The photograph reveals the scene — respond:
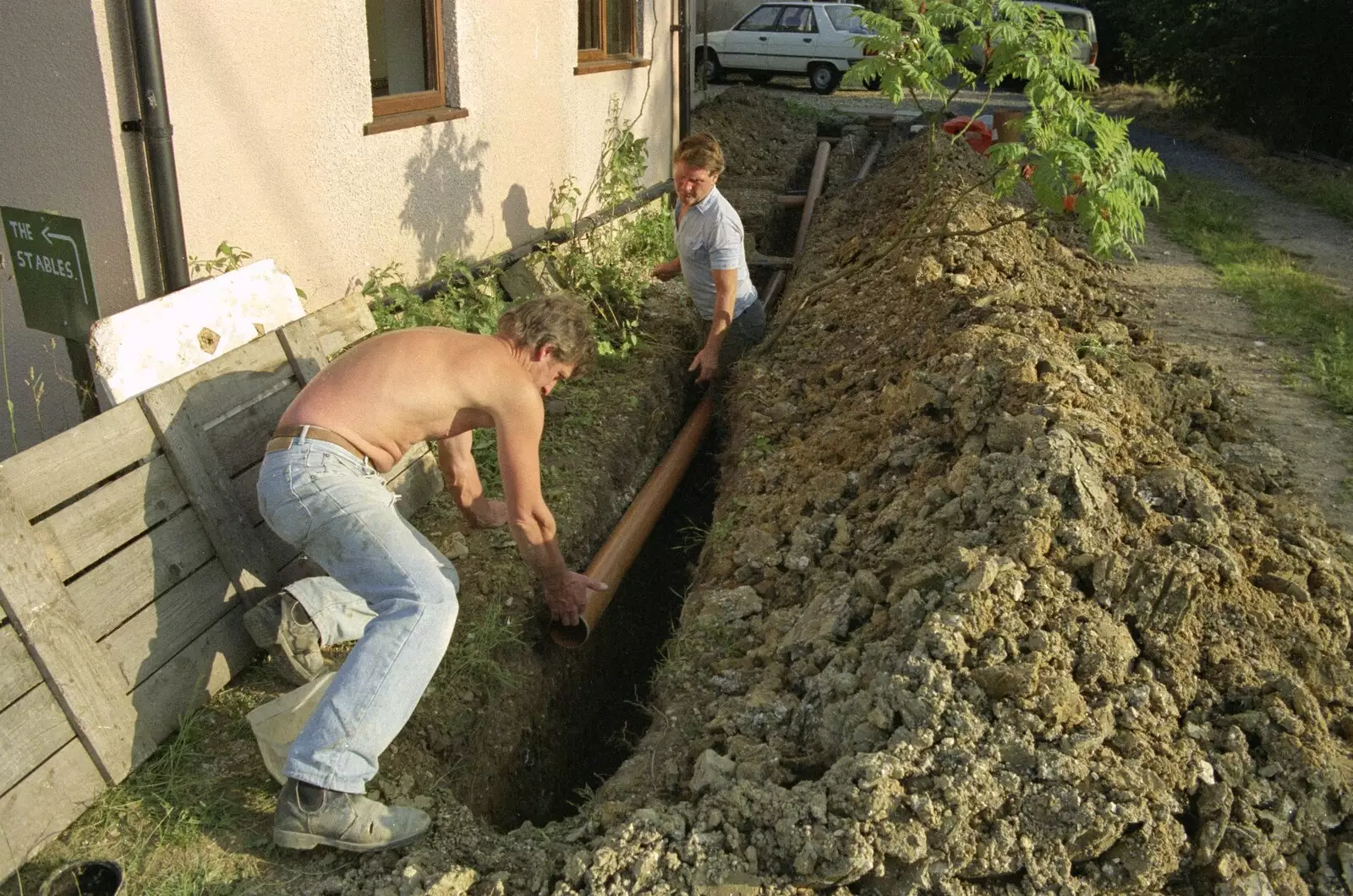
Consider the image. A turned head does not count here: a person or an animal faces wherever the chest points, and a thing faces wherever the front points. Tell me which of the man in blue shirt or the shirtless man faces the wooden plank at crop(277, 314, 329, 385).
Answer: the man in blue shirt

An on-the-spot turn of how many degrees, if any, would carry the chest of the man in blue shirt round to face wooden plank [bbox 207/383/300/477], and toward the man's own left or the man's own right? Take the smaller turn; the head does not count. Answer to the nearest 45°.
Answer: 0° — they already face it

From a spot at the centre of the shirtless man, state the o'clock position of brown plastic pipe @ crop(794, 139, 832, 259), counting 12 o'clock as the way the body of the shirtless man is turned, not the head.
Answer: The brown plastic pipe is roughly at 10 o'clock from the shirtless man.

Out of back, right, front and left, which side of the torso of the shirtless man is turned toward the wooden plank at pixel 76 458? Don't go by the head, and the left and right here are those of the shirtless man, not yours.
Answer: back

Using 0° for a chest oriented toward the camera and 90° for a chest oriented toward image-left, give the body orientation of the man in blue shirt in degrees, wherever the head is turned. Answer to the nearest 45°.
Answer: approximately 45°

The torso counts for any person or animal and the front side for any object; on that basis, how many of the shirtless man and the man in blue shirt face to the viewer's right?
1

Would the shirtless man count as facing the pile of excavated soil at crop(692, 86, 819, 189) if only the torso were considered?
no

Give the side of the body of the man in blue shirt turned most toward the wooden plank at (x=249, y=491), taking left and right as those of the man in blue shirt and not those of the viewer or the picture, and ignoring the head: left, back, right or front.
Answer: front

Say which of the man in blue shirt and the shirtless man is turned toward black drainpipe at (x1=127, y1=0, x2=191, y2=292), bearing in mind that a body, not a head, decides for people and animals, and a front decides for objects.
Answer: the man in blue shirt

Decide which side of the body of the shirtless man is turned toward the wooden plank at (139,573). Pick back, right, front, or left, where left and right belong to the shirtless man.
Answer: back

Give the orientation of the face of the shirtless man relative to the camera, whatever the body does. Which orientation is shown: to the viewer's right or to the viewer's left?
to the viewer's right

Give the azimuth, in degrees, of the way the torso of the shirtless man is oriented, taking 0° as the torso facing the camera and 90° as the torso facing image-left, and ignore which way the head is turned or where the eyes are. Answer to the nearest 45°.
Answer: approximately 270°

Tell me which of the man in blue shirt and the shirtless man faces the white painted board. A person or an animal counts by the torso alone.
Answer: the man in blue shirt

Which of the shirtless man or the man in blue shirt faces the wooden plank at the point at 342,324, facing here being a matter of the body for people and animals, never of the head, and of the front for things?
the man in blue shirt

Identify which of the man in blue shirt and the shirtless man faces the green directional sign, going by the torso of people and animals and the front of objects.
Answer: the man in blue shirt

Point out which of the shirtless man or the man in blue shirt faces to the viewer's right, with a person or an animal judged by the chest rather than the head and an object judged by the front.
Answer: the shirtless man

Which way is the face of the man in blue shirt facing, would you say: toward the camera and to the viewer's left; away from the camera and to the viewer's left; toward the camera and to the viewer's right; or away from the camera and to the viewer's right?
toward the camera and to the viewer's left

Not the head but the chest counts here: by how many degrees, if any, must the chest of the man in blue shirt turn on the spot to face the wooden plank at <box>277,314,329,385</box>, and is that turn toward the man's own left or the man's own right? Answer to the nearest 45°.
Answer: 0° — they already face it

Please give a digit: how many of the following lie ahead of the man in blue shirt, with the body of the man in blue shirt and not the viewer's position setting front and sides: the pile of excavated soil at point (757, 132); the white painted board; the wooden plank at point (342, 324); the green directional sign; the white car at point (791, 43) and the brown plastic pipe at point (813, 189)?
3

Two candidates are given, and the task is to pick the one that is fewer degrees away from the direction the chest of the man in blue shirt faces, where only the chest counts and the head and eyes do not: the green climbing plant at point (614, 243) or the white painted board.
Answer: the white painted board

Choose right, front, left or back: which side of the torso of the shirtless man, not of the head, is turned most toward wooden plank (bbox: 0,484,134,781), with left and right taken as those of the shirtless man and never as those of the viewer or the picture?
back

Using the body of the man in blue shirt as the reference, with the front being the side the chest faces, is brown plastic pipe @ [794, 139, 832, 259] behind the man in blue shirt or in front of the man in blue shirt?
behind
